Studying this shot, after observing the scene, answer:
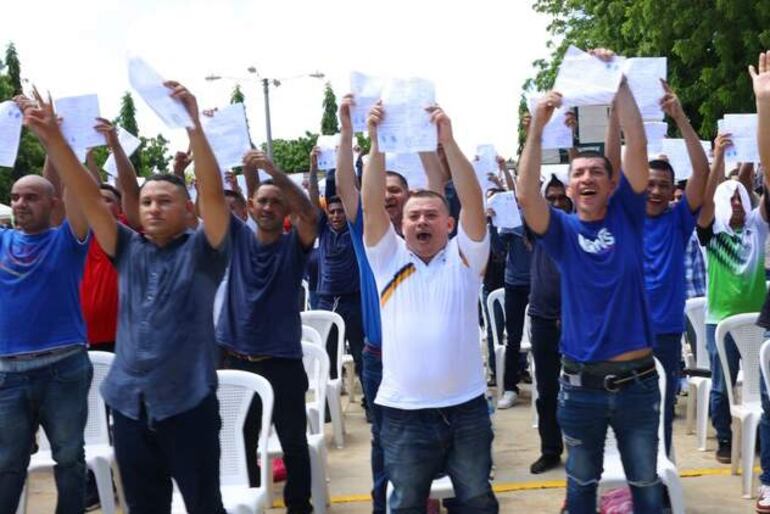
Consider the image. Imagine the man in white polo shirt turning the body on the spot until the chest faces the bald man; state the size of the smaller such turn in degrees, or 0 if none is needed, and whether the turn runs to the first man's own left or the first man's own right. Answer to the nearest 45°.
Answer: approximately 90° to the first man's own right

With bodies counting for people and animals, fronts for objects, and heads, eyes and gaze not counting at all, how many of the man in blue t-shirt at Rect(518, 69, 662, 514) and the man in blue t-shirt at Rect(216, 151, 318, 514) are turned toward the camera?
2

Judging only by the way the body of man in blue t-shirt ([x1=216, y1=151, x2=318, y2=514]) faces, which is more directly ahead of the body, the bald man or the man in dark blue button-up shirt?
the man in dark blue button-up shirt

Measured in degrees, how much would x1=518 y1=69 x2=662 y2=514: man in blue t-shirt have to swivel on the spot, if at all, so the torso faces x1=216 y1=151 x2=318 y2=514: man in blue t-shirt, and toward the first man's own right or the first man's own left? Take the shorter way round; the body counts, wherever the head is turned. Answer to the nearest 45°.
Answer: approximately 135° to the first man's own right

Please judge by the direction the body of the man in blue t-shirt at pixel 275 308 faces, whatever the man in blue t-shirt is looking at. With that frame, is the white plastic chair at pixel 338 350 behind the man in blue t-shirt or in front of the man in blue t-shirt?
behind

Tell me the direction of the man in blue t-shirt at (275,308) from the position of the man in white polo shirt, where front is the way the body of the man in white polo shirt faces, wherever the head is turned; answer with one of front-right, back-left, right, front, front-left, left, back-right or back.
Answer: back-right

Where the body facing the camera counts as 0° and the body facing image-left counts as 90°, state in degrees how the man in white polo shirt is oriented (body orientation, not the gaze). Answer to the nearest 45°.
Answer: approximately 0°

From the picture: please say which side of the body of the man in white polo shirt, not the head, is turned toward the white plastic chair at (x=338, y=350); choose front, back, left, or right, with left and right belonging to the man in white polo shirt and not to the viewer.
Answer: back

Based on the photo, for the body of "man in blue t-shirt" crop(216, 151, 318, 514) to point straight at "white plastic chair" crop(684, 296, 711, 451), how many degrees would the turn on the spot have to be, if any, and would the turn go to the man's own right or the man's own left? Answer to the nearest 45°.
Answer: approximately 90° to the man's own left

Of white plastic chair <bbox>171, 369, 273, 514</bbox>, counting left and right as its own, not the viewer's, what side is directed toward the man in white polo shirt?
left

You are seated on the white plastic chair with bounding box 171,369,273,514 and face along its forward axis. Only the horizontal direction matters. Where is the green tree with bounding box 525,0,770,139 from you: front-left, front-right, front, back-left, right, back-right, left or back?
back

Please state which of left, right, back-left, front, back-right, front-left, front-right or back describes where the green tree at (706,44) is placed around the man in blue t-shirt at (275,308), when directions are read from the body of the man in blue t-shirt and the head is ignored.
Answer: back-left
